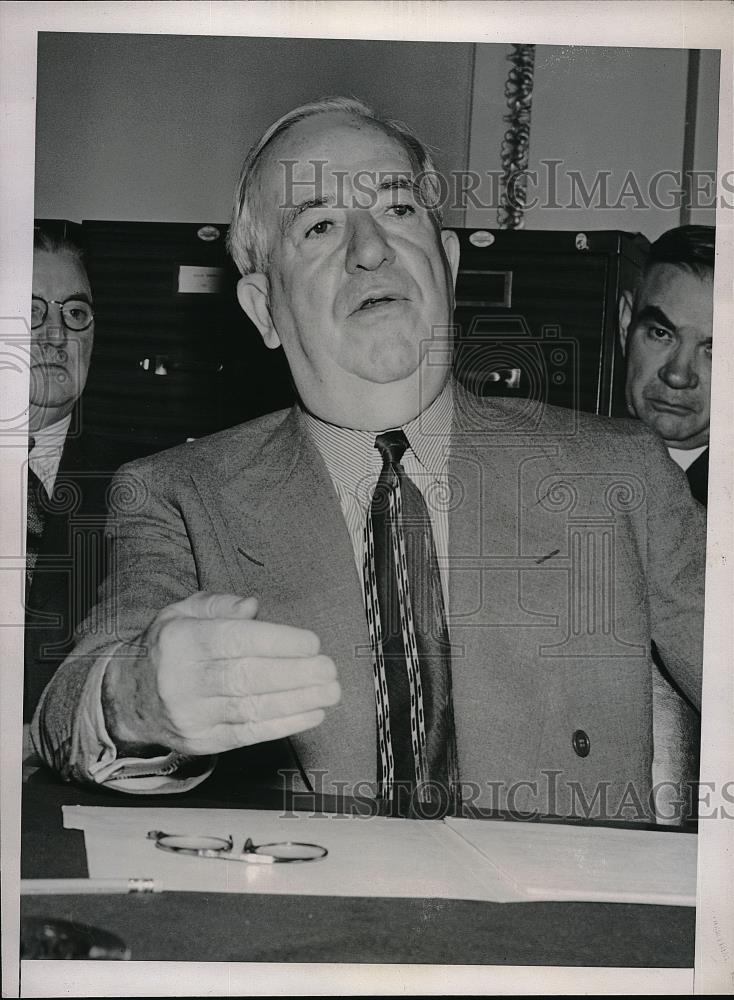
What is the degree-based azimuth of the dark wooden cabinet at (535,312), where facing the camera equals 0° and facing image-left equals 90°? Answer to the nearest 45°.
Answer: approximately 0°

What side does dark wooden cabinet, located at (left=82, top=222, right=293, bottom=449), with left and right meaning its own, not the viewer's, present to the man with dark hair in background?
left

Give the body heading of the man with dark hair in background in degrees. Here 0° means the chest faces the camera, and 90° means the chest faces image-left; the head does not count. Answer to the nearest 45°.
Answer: approximately 0°

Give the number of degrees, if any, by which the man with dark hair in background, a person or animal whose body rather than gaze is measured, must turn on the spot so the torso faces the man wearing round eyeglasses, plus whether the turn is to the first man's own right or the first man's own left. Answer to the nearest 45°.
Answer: approximately 90° to the first man's own right

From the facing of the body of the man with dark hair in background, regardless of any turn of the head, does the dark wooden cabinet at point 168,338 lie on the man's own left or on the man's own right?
on the man's own right
